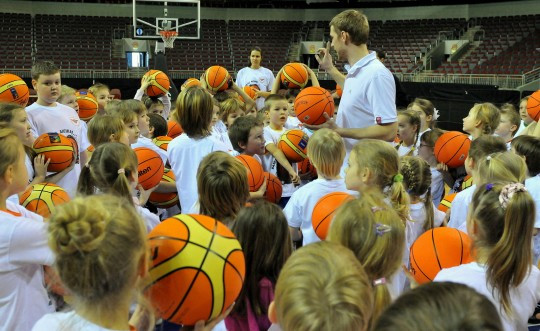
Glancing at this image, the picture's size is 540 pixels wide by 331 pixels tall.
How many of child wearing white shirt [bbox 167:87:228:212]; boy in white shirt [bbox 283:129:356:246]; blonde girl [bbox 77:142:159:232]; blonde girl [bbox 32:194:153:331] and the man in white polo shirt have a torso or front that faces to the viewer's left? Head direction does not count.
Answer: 1

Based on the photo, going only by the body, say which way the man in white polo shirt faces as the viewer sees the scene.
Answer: to the viewer's left

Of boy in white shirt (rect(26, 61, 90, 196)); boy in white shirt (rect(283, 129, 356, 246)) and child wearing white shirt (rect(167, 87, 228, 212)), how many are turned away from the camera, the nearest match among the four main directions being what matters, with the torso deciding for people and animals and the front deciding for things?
2

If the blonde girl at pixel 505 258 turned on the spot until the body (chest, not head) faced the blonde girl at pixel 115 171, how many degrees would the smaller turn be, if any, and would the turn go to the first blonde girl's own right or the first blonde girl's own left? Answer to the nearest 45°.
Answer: approximately 45° to the first blonde girl's own left

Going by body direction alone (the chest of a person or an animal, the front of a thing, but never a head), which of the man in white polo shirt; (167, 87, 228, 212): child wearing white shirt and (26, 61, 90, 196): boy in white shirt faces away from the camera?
the child wearing white shirt

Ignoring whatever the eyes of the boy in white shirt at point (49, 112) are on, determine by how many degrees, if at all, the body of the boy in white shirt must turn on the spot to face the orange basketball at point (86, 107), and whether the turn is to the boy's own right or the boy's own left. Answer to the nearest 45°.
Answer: approximately 135° to the boy's own left

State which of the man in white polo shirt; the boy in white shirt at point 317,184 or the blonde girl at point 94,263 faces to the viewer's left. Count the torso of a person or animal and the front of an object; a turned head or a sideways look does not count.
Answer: the man in white polo shirt

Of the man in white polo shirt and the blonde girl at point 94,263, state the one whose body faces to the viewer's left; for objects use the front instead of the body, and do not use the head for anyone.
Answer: the man in white polo shirt

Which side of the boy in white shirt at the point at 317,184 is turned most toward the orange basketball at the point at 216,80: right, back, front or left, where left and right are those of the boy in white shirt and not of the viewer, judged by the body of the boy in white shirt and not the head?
front

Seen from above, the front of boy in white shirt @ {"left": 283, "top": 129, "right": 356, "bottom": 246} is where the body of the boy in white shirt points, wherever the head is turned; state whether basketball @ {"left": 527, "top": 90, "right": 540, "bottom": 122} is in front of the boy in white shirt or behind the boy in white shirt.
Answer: in front

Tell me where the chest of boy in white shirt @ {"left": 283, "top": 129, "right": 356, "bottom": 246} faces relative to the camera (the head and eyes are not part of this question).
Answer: away from the camera

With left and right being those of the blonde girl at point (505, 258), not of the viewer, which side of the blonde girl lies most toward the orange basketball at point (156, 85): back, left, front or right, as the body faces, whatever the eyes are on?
front

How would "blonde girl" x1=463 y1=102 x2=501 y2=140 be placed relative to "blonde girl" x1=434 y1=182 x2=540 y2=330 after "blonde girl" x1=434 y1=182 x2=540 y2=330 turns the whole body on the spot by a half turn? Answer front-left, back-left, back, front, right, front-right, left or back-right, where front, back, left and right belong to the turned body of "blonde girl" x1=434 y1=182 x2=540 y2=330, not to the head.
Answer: back-left

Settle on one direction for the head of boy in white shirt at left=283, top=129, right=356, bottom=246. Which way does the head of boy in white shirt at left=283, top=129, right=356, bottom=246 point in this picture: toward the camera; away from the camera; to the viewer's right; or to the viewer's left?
away from the camera

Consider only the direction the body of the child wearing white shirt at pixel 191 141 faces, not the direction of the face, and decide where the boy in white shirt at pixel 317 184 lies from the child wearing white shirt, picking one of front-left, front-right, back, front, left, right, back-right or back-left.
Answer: back-right

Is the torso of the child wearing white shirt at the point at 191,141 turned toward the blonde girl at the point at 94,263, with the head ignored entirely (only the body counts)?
no

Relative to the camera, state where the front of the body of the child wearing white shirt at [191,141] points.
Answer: away from the camera
